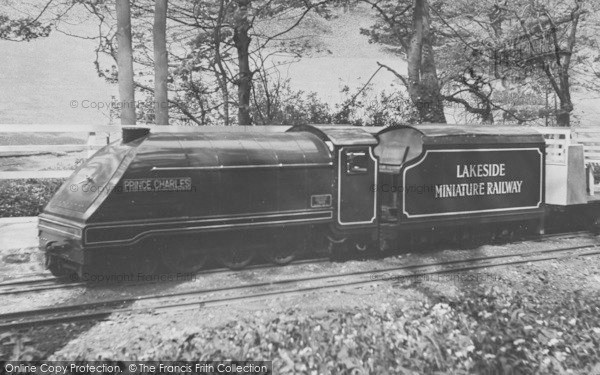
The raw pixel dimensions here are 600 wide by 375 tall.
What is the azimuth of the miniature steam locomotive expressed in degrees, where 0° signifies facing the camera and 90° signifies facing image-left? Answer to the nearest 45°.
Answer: approximately 45°

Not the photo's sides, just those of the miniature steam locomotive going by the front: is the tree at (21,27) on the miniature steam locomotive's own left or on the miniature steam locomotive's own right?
on the miniature steam locomotive's own right
